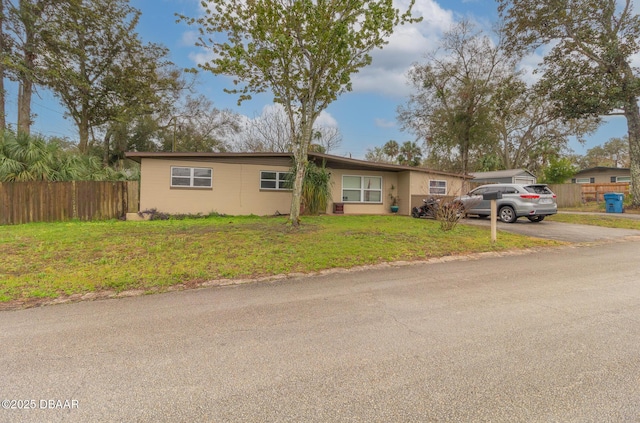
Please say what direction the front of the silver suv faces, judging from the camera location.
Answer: facing away from the viewer and to the left of the viewer

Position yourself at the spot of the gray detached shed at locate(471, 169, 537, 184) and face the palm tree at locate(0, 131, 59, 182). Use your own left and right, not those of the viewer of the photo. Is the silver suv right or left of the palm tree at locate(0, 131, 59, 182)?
left

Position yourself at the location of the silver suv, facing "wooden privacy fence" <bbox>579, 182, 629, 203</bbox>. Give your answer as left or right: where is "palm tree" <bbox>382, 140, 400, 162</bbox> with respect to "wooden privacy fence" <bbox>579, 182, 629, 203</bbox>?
left

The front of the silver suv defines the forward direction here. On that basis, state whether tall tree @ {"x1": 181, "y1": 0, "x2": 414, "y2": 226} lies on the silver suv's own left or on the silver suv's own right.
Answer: on the silver suv's own left

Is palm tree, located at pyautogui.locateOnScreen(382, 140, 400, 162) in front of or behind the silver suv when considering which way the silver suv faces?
in front

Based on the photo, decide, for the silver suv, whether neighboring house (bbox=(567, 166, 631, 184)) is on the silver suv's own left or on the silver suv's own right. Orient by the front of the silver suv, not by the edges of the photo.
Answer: on the silver suv's own right

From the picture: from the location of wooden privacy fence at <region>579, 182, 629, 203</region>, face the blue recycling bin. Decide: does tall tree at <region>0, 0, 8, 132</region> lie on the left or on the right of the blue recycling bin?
right

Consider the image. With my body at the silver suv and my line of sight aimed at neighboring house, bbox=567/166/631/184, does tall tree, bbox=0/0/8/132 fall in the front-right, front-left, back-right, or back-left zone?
back-left

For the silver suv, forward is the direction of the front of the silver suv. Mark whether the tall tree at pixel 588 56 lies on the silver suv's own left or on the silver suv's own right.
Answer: on the silver suv's own right

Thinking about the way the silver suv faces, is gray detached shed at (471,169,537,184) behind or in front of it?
in front

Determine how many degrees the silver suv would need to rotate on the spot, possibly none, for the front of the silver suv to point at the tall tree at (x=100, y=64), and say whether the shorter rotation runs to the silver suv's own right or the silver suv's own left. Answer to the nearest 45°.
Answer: approximately 45° to the silver suv's own left
